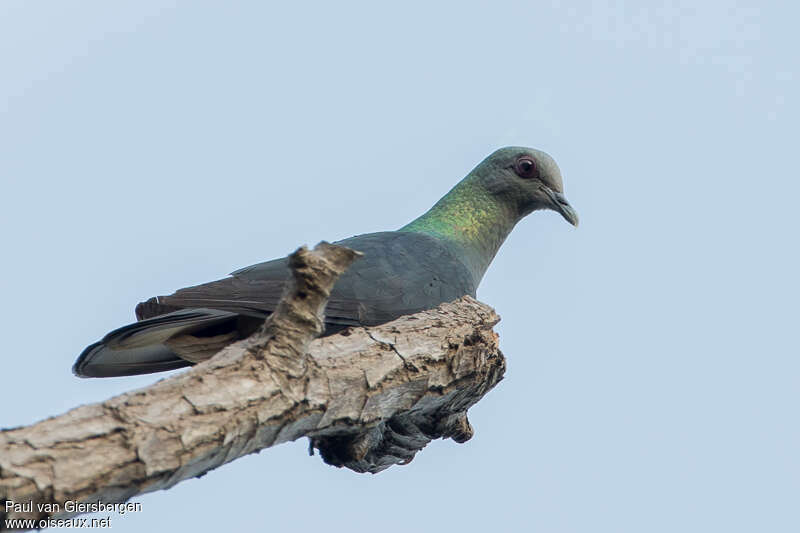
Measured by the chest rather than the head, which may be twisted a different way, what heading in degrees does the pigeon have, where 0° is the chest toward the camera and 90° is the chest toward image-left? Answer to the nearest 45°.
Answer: approximately 270°
